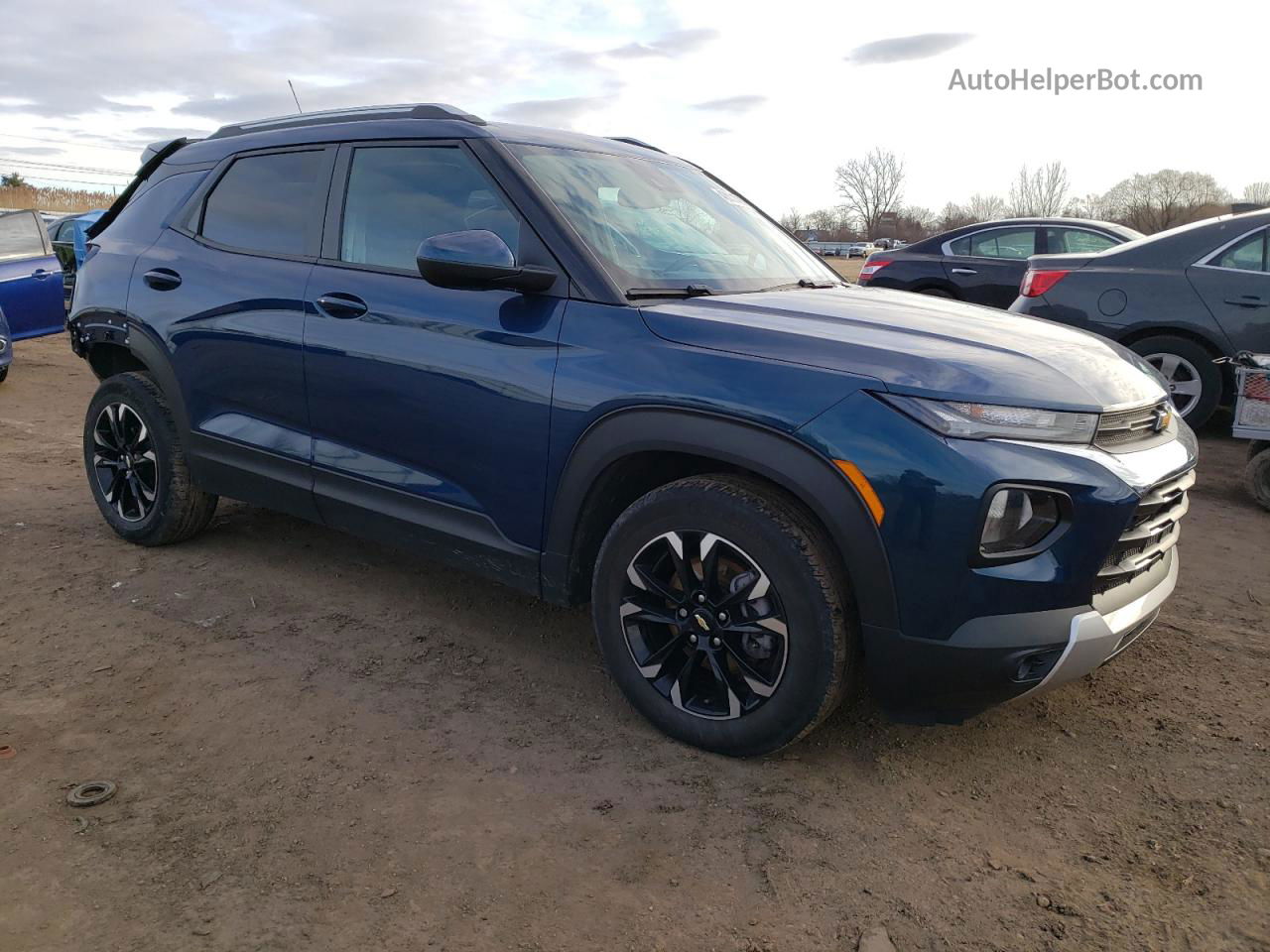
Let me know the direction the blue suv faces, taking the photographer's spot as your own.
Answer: facing the viewer and to the right of the viewer

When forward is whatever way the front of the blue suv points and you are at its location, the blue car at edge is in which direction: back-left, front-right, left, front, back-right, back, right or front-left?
back
